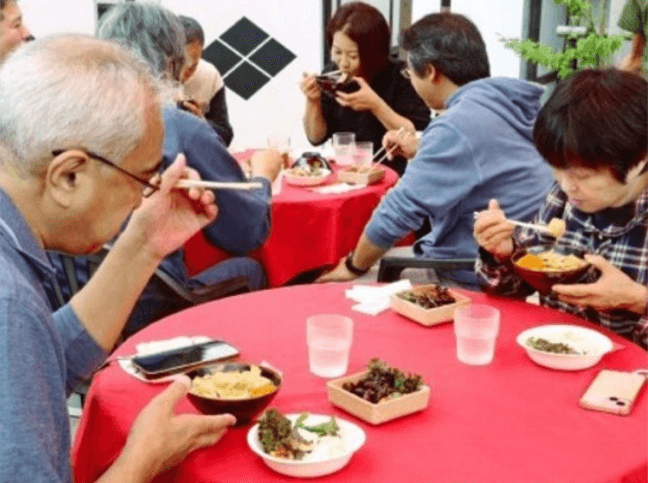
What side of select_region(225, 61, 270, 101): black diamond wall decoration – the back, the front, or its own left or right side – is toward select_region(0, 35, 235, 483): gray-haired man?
front

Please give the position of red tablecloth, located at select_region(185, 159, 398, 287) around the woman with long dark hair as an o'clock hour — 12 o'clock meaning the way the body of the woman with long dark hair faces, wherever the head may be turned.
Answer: The red tablecloth is roughly at 11 o'clock from the woman with long dark hair.

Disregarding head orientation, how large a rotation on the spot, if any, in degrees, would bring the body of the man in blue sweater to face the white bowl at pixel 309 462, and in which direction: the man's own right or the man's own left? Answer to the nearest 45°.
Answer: approximately 135° to the man's own left

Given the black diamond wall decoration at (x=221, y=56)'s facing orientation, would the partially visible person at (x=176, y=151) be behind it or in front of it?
in front

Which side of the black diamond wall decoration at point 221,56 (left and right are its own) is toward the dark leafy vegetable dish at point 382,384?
front

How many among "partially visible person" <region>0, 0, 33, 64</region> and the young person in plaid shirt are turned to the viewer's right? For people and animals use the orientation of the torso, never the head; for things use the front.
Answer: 1

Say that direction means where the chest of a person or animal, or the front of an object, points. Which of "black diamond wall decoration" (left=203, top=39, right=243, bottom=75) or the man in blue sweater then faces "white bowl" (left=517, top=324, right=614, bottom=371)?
the black diamond wall decoration

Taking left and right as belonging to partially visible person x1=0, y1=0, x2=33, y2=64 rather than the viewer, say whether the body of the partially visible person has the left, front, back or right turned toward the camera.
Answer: right

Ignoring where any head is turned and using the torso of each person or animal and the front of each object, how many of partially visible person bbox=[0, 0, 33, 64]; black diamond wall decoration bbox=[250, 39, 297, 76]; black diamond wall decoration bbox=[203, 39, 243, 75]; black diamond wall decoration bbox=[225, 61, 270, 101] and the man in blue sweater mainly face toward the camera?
3

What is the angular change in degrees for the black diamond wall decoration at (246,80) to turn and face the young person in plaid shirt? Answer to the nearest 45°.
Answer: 0° — it already faces them
